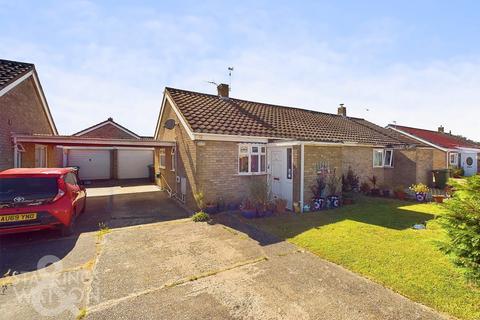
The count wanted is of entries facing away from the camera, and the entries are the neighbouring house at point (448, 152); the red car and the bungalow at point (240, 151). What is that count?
1

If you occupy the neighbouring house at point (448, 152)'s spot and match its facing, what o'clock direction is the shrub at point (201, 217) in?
The shrub is roughly at 2 o'clock from the neighbouring house.

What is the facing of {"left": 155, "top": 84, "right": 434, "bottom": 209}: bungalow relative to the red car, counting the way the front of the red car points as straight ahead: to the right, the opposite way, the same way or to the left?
the opposite way

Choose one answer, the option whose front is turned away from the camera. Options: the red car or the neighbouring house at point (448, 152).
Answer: the red car

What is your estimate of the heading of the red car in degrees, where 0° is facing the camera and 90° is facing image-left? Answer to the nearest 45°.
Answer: approximately 180°

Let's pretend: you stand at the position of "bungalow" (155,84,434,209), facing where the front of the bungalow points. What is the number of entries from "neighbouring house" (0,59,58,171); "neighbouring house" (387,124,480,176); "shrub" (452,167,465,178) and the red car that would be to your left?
2

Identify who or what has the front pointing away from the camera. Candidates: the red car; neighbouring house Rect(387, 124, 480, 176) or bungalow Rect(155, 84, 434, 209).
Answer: the red car

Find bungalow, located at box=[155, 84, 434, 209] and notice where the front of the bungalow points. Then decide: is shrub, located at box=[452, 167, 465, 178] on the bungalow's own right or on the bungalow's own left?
on the bungalow's own left

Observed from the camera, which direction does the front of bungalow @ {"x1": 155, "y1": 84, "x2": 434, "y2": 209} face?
facing the viewer and to the right of the viewer

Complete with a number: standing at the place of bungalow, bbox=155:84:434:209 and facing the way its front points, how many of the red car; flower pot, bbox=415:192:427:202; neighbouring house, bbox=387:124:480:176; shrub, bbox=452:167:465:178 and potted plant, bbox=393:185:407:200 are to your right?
1
